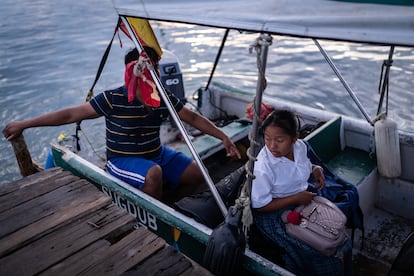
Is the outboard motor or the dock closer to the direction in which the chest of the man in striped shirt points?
the dock

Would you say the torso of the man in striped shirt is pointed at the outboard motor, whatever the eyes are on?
no

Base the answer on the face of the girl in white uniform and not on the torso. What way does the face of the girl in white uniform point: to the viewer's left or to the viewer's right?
to the viewer's left

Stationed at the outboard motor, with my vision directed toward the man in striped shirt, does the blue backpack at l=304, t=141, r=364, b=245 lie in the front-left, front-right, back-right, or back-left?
front-left

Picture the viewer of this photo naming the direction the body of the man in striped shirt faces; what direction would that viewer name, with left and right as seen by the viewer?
facing the viewer and to the right of the viewer
